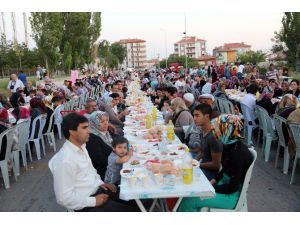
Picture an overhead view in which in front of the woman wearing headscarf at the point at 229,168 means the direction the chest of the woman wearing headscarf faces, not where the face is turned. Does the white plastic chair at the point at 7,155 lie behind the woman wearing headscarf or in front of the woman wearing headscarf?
in front

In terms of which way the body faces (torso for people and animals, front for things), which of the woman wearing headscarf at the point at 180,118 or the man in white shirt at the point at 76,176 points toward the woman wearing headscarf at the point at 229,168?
the man in white shirt

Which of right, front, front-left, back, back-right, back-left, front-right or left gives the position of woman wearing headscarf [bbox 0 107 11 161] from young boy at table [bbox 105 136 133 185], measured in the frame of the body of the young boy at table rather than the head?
back

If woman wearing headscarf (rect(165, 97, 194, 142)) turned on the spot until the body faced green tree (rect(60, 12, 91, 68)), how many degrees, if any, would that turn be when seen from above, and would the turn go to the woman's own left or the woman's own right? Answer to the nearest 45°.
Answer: approximately 90° to the woman's own right

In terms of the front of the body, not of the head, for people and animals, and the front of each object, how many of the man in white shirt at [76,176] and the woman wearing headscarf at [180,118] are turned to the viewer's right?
1

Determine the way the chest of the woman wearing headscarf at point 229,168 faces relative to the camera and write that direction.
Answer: to the viewer's left

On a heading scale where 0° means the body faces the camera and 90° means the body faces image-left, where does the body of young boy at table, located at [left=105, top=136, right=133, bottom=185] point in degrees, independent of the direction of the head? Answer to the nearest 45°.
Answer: approximately 315°

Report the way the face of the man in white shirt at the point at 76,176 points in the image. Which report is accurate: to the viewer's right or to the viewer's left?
to the viewer's right

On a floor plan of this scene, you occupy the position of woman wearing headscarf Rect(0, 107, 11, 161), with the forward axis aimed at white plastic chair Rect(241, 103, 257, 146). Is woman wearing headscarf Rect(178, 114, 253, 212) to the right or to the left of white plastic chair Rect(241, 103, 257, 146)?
right

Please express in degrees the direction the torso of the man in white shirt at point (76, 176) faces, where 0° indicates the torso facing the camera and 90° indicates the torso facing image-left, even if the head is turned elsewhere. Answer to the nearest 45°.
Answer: approximately 270°

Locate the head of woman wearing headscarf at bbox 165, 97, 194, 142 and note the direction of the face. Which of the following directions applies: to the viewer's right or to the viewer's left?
to the viewer's left

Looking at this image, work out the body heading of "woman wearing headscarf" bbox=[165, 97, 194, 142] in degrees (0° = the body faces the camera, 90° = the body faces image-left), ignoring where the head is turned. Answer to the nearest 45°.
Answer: approximately 90°

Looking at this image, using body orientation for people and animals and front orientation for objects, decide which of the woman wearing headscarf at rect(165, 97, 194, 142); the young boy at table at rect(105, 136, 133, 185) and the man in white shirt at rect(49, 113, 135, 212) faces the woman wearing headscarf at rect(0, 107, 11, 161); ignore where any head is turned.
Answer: the woman wearing headscarf at rect(165, 97, 194, 142)

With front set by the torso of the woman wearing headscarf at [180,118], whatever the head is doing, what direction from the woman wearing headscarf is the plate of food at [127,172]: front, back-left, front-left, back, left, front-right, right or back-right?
left

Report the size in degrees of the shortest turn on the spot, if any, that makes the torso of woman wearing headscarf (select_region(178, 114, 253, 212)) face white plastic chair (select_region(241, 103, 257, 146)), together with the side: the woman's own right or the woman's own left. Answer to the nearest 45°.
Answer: approximately 90° to the woman's own right
